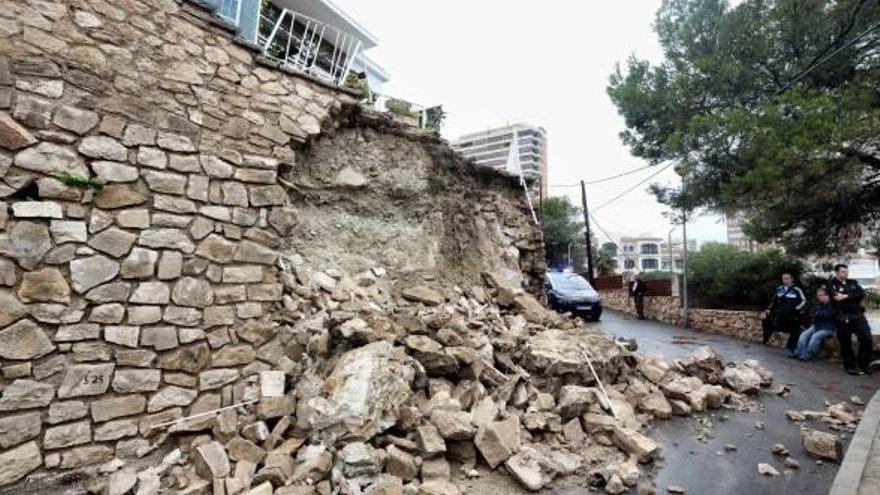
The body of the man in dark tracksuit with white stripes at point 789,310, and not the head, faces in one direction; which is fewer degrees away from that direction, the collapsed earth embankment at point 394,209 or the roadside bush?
the collapsed earth embankment

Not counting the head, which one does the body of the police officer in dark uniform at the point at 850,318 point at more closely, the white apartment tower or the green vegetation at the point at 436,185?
the green vegetation

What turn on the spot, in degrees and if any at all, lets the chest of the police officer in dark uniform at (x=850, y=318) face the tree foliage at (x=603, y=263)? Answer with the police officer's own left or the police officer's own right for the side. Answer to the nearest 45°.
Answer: approximately 90° to the police officer's own right

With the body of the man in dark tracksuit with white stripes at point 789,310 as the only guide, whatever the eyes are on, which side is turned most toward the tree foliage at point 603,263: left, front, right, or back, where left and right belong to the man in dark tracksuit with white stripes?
right

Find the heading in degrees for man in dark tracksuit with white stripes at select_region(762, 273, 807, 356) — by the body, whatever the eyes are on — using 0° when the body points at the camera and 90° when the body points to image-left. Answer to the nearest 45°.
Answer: approximately 45°

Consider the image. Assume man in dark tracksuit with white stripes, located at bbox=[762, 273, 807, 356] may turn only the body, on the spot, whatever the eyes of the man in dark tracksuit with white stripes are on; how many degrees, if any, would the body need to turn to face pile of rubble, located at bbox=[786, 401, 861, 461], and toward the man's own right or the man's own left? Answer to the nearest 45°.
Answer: approximately 45° to the man's own left

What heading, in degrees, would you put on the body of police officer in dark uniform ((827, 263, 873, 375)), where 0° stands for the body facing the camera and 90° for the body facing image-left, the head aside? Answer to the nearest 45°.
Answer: approximately 45°

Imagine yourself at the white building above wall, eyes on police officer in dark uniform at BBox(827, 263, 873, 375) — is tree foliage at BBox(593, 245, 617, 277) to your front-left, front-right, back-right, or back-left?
front-left

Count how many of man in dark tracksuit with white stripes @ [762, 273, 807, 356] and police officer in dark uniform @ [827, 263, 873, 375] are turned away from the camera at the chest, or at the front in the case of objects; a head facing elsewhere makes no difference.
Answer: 0

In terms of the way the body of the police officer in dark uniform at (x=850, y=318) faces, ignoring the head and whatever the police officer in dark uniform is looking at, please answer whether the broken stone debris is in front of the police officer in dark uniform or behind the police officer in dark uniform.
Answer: in front

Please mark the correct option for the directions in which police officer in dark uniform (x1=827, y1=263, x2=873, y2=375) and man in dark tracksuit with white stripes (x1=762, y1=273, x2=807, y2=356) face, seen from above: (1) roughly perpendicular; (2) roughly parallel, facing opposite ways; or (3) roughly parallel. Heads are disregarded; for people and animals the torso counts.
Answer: roughly parallel

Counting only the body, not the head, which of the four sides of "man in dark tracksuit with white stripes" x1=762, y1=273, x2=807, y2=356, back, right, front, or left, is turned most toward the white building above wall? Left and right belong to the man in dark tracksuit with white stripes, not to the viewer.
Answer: front

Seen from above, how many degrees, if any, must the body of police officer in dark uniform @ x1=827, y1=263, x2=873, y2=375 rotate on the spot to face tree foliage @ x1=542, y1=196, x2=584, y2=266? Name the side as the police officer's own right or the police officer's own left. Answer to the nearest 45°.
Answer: approximately 90° to the police officer's own right

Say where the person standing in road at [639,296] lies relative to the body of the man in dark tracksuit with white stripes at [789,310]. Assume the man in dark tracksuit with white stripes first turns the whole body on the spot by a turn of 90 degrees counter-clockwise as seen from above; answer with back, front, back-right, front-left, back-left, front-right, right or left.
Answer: back
